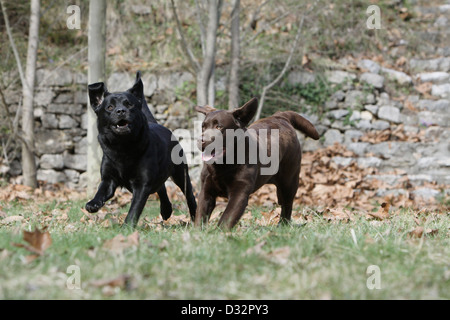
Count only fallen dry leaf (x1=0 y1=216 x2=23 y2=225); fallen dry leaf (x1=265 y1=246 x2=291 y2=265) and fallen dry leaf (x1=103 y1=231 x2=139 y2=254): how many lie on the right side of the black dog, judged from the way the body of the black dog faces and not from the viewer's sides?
1

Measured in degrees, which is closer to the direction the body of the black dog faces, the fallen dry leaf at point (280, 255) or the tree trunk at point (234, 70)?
the fallen dry leaf

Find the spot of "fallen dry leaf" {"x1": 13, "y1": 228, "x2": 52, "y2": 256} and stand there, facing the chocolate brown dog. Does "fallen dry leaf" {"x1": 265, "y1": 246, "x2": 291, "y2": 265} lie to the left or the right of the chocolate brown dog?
right

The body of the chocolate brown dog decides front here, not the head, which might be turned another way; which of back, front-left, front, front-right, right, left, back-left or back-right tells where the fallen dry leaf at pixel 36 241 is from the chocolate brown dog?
front

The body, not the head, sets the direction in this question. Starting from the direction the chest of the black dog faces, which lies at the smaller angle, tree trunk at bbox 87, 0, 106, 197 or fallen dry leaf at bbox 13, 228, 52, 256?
the fallen dry leaf

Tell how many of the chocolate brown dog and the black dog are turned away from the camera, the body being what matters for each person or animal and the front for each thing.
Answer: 0

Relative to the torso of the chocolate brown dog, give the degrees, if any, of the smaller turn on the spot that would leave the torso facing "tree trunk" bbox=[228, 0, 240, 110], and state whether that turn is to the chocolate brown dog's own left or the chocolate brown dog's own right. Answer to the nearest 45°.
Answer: approximately 135° to the chocolate brown dog's own right

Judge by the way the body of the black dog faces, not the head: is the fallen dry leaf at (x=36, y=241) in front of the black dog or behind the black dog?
in front

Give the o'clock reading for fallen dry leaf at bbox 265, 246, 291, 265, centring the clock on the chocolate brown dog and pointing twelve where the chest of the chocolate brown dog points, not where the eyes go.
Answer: The fallen dry leaf is roughly at 10 o'clock from the chocolate brown dog.

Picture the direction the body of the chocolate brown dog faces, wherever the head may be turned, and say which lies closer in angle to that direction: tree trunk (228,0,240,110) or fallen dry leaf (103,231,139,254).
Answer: the fallen dry leaf

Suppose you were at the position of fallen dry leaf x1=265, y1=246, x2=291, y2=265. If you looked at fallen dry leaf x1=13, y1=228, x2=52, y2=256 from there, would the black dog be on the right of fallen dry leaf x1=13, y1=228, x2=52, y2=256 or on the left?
right

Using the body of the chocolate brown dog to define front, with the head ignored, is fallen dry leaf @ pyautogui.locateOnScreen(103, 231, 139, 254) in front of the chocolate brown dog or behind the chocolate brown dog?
in front

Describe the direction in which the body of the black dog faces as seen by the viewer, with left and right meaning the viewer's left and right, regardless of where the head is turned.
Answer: facing the viewer and to the left of the viewer

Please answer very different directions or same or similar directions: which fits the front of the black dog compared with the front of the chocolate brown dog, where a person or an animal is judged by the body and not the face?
same or similar directions
